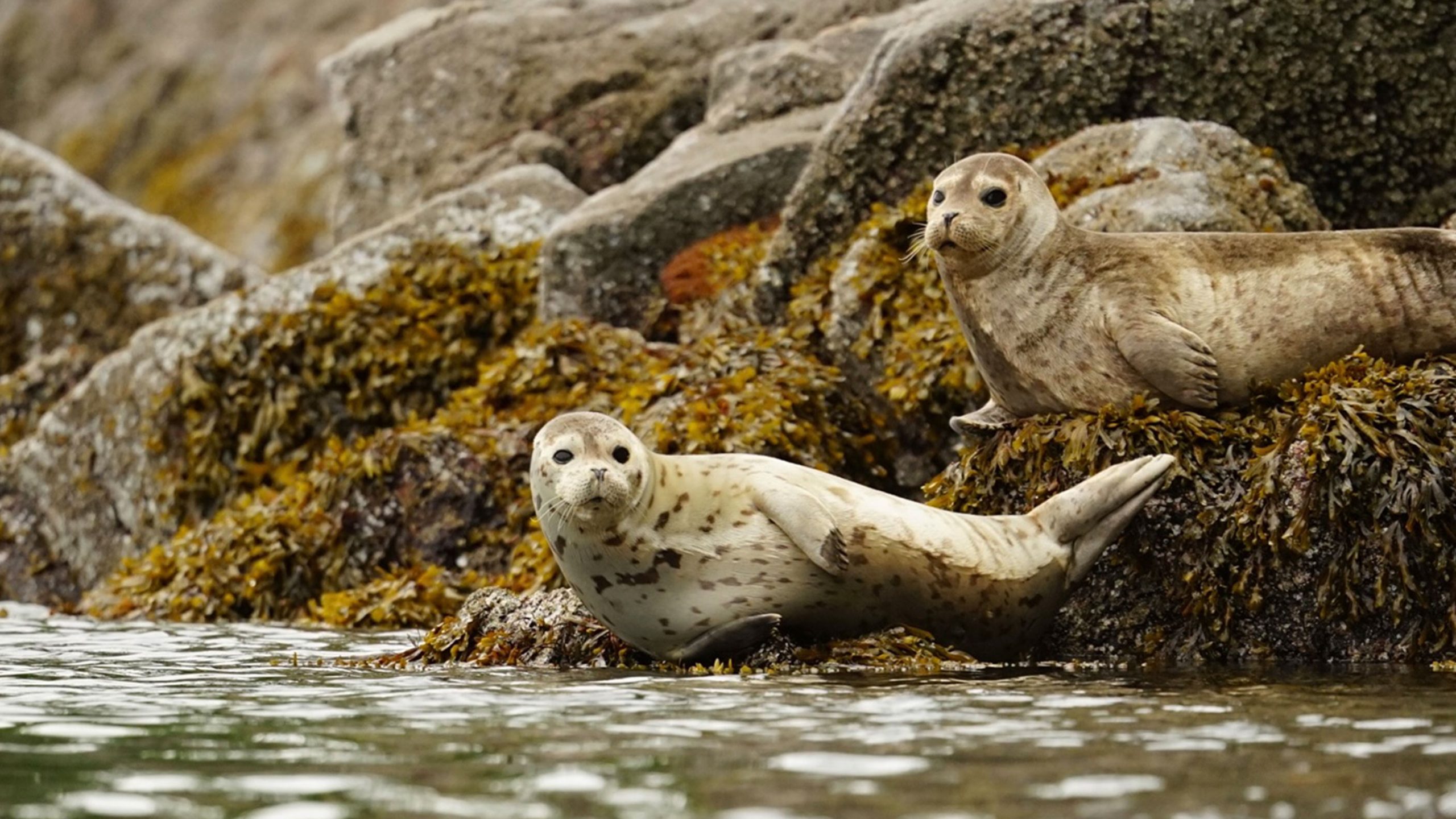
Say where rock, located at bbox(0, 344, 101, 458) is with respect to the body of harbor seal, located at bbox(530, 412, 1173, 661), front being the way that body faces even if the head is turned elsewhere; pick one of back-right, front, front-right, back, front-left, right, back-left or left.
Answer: front-right

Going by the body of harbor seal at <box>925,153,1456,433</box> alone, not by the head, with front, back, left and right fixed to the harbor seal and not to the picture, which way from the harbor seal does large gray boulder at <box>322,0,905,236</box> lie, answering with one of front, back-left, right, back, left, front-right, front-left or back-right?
front-right

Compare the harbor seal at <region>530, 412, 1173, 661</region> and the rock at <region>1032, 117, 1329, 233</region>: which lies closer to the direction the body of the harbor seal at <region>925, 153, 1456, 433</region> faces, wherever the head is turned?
the harbor seal

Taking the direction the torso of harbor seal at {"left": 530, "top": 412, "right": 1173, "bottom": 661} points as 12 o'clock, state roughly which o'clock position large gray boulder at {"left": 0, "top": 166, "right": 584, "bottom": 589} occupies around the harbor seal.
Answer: The large gray boulder is roughly at 2 o'clock from the harbor seal.

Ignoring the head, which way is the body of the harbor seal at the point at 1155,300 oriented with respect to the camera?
to the viewer's left

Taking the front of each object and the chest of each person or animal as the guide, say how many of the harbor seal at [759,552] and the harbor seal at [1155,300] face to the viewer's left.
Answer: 2

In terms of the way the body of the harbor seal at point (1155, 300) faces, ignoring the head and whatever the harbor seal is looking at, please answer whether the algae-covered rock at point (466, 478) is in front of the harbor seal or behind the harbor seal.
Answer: in front

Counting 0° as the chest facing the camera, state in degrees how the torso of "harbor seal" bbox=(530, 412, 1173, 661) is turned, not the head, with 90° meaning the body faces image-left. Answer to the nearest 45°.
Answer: approximately 90°

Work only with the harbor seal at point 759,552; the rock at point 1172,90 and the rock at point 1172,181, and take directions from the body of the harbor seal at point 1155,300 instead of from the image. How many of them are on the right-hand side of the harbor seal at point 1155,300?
2

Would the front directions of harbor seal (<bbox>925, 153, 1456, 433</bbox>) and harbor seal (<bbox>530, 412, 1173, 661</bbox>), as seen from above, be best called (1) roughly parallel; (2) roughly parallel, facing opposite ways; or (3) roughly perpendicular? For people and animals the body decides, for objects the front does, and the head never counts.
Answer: roughly parallel

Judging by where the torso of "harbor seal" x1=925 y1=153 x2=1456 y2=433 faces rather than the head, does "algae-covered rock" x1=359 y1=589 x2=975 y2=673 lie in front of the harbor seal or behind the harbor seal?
in front

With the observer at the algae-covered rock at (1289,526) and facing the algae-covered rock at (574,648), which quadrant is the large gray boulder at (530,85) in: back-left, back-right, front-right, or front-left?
front-right

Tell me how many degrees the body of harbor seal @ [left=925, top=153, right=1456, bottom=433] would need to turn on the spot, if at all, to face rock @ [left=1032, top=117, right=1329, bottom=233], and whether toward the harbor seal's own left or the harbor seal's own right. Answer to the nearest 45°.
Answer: approximately 90° to the harbor seal's own right
